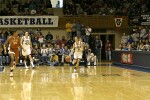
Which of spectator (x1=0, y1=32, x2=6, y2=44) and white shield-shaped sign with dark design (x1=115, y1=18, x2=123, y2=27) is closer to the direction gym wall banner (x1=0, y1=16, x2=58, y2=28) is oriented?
the spectator

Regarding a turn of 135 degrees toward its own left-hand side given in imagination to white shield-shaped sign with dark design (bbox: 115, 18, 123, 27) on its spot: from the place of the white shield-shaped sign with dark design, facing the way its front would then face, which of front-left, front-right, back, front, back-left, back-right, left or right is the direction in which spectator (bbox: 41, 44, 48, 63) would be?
back

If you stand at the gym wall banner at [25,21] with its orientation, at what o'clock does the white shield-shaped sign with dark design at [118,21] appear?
The white shield-shaped sign with dark design is roughly at 9 o'clock from the gym wall banner.

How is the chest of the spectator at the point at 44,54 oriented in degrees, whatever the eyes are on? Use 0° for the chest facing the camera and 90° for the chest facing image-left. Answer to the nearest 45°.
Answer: approximately 0°

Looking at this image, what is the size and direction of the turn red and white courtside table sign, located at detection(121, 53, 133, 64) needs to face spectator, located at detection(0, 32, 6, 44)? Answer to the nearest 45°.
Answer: approximately 90° to its right

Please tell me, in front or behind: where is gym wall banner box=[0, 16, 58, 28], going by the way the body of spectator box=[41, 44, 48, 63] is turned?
behind

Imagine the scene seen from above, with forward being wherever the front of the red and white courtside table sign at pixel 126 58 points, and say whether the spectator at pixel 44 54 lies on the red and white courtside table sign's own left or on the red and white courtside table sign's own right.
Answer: on the red and white courtside table sign's own right
